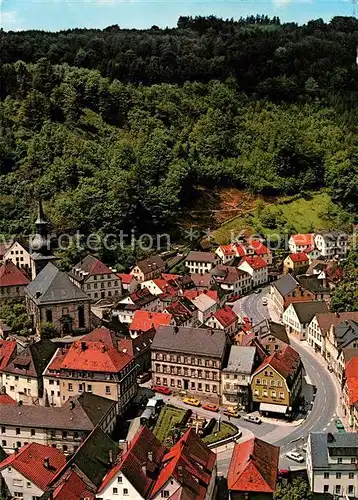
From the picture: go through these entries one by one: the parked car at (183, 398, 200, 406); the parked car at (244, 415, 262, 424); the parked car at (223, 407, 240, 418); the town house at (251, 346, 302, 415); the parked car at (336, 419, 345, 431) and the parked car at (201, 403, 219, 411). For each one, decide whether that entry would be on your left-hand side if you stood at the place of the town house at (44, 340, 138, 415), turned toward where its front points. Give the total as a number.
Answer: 6

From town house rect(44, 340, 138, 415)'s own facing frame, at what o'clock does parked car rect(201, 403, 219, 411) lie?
The parked car is roughly at 9 o'clock from the town house.

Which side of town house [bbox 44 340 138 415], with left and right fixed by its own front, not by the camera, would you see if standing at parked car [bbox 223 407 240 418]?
left

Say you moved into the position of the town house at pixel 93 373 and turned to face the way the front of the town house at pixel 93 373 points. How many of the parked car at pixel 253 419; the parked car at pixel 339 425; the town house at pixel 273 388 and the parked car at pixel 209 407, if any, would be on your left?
4

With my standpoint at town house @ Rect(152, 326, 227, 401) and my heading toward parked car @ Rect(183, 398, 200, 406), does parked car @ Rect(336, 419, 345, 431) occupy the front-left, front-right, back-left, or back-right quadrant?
front-left

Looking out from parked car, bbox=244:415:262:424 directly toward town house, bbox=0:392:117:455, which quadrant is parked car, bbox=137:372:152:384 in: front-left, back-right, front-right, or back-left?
front-right

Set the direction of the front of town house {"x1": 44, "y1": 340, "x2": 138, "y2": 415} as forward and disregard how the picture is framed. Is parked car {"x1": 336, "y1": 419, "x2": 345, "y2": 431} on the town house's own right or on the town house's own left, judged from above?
on the town house's own left

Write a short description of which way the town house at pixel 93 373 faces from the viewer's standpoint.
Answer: facing the viewer

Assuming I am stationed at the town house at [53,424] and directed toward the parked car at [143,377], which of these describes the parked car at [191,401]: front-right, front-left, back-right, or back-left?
front-right

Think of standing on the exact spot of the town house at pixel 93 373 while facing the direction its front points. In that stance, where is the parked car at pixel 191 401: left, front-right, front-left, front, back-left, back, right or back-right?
left

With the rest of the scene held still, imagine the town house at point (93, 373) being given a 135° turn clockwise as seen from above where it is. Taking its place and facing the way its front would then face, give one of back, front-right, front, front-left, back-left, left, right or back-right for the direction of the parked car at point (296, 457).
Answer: back

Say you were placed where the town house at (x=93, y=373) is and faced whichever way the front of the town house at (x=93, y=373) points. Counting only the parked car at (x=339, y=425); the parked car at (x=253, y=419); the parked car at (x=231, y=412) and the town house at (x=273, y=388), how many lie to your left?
4

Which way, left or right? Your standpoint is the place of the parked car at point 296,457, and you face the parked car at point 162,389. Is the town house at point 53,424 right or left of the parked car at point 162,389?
left

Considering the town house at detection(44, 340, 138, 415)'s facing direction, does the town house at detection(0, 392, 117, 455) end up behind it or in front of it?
in front

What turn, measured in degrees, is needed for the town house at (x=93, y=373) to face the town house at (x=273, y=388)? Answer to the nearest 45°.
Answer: approximately 90° to its left
